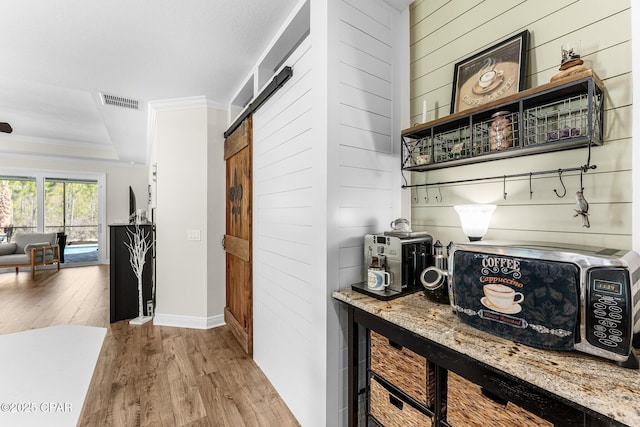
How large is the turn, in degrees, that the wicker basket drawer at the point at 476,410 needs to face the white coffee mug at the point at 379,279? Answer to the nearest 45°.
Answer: approximately 90° to its right

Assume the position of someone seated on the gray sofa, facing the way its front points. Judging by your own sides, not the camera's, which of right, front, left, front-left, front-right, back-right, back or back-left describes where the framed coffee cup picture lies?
front-left

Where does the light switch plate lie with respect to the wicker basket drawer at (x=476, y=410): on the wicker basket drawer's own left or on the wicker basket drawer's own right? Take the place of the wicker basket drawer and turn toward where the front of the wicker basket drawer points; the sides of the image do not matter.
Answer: on the wicker basket drawer's own right

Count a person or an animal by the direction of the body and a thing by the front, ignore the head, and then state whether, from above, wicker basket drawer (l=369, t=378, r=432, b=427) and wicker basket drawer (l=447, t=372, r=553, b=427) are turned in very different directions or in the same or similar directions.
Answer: same or similar directions

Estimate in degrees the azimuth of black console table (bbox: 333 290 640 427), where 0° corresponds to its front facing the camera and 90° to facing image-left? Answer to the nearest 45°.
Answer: approximately 45°

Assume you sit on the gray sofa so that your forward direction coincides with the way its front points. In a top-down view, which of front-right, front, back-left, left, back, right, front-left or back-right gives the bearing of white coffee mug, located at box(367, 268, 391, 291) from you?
front-left

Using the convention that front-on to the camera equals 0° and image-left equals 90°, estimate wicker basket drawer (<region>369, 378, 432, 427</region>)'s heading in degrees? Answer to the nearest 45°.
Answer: approximately 45°

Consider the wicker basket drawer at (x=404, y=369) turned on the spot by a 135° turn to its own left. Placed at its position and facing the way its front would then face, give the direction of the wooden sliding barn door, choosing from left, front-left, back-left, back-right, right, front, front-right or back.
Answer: back-left

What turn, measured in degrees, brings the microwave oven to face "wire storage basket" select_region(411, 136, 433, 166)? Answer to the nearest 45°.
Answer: approximately 90° to its right

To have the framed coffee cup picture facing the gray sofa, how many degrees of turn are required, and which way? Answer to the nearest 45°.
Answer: approximately 45° to its right

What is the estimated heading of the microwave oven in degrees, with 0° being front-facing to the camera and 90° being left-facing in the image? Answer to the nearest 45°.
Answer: approximately 45°

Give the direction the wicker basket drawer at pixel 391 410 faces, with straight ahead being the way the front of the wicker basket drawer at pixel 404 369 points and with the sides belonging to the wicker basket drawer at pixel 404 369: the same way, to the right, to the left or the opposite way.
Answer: the same way
